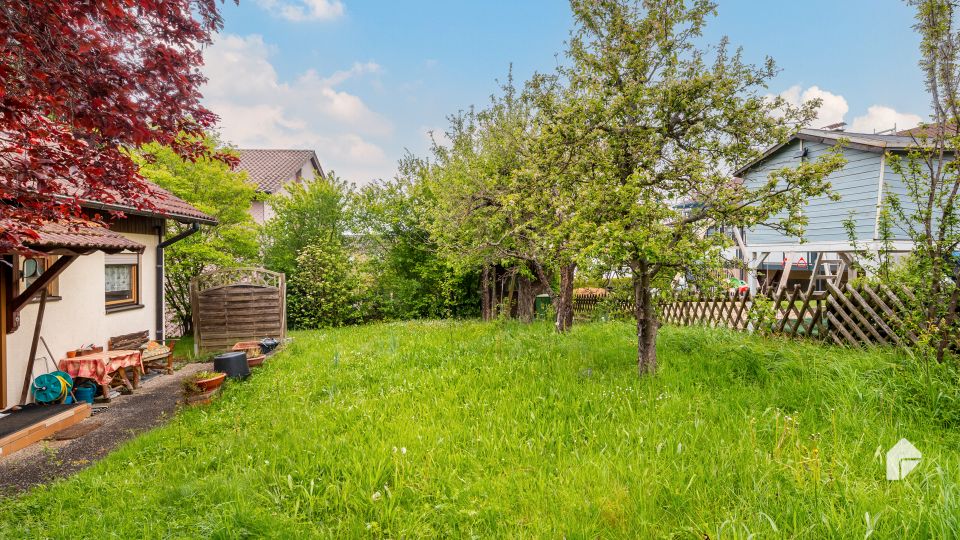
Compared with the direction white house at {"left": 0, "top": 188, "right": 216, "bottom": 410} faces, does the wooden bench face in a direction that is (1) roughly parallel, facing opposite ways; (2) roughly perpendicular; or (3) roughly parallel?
roughly parallel

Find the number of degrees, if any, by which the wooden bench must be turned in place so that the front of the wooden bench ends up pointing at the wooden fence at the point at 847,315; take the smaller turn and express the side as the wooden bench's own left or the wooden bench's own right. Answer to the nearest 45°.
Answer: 0° — it already faces it

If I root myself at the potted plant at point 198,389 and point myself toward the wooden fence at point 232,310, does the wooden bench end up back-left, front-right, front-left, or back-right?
front-left

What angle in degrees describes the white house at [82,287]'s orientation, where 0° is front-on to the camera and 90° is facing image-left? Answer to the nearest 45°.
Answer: approximately 315°

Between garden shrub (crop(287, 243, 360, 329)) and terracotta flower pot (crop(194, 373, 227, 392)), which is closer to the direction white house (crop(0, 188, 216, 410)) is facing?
the terracotta flower pot

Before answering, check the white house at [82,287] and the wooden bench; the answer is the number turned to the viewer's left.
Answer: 0

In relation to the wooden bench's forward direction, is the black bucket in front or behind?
in front

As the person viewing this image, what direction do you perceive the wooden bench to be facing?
facing the viewer and to the right of the viewer

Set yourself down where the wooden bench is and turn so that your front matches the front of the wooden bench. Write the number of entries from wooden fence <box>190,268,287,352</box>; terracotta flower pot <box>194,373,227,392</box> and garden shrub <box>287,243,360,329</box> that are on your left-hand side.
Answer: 2

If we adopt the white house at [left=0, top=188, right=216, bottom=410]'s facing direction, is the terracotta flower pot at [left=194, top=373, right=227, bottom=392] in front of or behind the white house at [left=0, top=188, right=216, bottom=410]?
in front

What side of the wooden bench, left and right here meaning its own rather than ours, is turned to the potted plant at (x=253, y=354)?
front

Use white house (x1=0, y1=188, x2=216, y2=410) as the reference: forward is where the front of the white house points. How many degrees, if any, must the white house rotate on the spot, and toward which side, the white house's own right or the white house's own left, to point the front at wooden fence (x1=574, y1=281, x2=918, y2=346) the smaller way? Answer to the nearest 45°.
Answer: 0° — it already faces it
